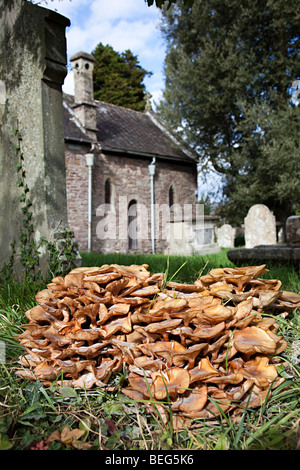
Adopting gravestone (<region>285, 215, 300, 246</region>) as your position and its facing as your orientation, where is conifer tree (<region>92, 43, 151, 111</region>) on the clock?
The conifer tree is roughly at 5 o'clock from the gravestone.

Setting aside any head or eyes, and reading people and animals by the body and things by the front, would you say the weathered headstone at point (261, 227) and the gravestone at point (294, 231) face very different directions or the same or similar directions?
same or similar directions

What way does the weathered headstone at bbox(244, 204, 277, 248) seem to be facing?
toward the camera

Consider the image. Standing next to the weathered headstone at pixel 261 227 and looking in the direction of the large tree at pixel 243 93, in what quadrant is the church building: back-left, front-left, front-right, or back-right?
front-left

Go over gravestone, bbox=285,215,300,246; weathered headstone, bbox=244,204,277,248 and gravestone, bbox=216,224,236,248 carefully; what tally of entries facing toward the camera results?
3

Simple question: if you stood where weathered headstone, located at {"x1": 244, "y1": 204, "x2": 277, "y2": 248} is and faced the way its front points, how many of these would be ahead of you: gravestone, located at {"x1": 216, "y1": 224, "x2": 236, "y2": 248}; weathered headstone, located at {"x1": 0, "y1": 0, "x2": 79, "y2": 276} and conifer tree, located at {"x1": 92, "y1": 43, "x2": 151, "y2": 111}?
1

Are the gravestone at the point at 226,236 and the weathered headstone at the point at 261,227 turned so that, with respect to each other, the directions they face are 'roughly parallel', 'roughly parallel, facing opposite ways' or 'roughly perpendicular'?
roughly parallel

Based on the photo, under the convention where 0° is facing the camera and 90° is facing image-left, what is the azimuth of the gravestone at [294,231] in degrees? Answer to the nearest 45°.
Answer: approximately 0°

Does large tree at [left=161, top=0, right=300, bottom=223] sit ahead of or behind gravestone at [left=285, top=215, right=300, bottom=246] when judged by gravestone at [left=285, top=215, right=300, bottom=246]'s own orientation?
behind

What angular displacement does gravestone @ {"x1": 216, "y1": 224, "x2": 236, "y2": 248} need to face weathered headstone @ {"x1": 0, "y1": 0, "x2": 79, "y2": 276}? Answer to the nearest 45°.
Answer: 0° — it already faces it
